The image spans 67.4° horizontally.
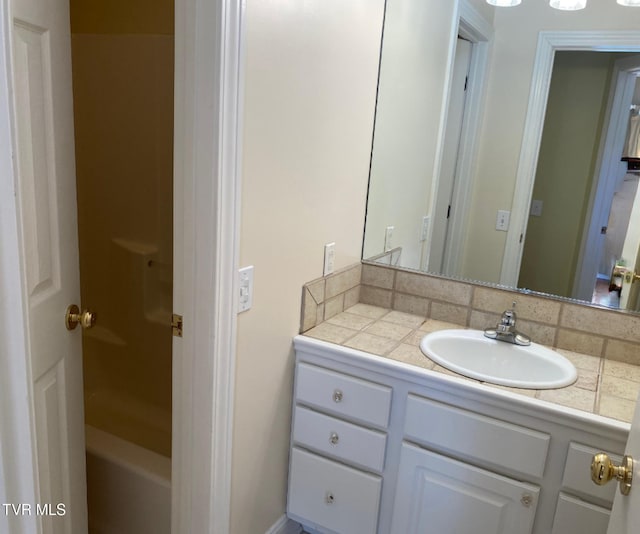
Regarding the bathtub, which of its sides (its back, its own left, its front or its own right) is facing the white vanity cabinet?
left

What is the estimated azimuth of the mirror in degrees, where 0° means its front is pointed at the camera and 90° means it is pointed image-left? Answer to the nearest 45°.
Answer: approximately 45°

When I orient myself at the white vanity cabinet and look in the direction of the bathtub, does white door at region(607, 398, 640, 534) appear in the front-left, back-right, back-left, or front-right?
back-left

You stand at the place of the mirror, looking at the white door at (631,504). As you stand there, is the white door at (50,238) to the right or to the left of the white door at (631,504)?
right

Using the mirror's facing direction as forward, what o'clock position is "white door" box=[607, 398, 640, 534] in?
The white door is roughly at 10 o'clock from the mirror.

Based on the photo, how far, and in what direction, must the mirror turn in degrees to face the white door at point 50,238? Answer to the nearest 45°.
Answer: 0° — it already faces it

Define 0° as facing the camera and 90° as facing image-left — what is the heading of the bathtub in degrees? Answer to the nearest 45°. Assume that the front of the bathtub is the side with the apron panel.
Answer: approximately 45°

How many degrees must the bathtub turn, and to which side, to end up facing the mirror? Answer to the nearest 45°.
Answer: approximately 135° to its left
